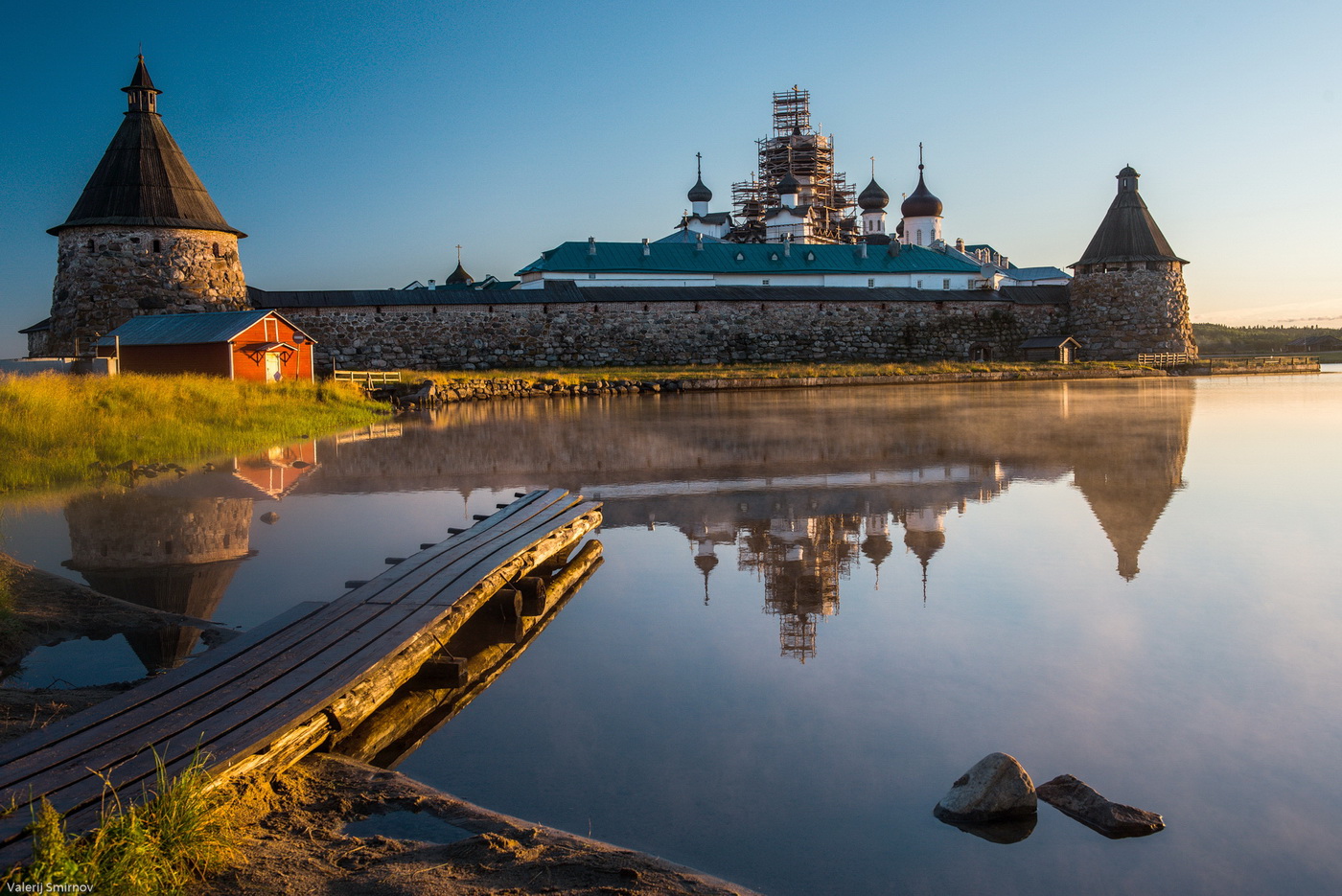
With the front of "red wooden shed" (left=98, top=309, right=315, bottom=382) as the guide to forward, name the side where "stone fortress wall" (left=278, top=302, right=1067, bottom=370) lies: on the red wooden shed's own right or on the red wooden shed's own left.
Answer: on the red wooden shed's own left

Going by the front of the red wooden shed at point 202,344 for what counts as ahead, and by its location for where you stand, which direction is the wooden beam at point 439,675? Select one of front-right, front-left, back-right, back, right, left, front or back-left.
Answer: front-right

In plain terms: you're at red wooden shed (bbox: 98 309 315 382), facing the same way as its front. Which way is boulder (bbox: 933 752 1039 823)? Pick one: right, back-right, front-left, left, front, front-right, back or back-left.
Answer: front-right

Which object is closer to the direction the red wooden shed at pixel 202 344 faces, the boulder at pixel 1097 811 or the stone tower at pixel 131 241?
the boulder

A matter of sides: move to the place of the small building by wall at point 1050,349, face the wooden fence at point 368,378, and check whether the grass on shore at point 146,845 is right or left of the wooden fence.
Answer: left

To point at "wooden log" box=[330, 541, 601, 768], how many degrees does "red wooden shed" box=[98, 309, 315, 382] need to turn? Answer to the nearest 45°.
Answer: approximately 45° to its right

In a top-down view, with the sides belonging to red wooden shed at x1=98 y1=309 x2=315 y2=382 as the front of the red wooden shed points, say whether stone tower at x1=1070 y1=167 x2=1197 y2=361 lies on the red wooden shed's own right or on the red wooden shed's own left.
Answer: on the red wooden shed's own left

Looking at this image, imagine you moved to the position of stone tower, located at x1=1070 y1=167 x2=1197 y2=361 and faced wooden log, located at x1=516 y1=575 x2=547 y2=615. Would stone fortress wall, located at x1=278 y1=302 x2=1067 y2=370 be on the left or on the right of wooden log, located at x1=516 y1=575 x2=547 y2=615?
right

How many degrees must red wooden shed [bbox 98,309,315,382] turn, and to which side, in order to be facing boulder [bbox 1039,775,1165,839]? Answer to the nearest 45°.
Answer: approximately 45° to its right

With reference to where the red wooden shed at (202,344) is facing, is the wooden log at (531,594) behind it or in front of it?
in front
